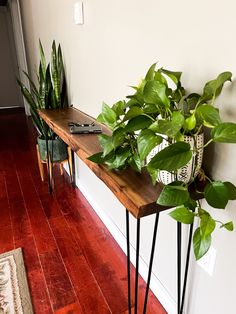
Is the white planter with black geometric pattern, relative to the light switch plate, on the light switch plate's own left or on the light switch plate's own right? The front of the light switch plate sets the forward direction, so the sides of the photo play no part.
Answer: on the light switch plate's own left

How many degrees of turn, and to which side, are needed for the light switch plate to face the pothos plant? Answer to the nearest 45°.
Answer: approximately 45° to its left
